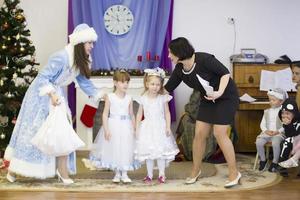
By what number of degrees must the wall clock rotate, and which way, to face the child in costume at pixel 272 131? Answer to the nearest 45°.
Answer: approximately 45° to its left

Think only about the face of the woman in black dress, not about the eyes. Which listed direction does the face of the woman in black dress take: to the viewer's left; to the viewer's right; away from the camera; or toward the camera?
to the viewer's left

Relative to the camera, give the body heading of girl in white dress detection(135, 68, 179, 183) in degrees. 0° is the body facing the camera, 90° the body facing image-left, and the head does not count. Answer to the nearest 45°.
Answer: approximately 0°

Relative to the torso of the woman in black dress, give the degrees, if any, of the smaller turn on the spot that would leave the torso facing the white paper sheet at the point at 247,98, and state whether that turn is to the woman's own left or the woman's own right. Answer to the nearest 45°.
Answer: approximately 135° to the woman's own right

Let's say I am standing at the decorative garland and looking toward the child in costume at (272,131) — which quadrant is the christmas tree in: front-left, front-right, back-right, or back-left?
back-right

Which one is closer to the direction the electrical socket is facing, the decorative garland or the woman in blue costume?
the woman in blue costume
